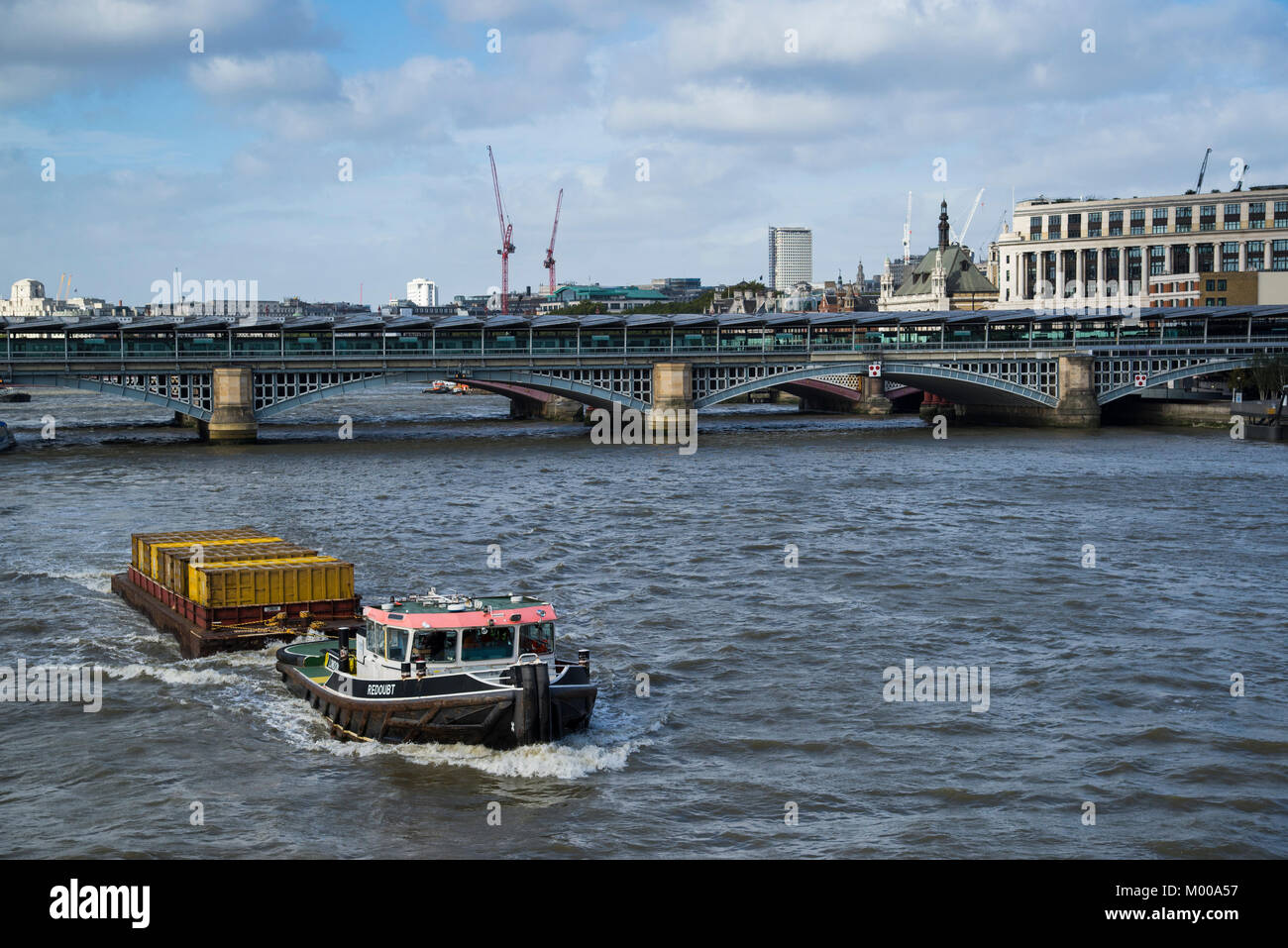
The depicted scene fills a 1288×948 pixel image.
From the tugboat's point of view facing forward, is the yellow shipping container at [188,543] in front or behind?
behind

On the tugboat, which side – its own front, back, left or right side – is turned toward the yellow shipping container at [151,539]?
back

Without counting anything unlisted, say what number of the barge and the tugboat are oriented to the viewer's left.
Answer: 0

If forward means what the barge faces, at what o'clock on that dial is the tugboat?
The tugboat is roughly at 1 o'clock from the barge.

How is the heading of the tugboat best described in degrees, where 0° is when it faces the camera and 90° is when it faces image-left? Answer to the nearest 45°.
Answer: approximately 315°

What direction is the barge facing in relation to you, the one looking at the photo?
facing the viewer and to the right of the viewer
